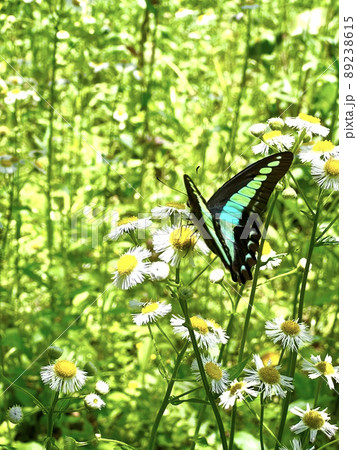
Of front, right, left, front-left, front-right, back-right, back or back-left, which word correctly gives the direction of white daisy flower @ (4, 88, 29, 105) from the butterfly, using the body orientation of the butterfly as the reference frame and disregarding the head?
front

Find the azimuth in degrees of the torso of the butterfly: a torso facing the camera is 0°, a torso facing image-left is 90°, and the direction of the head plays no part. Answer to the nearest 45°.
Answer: approximately 135°
